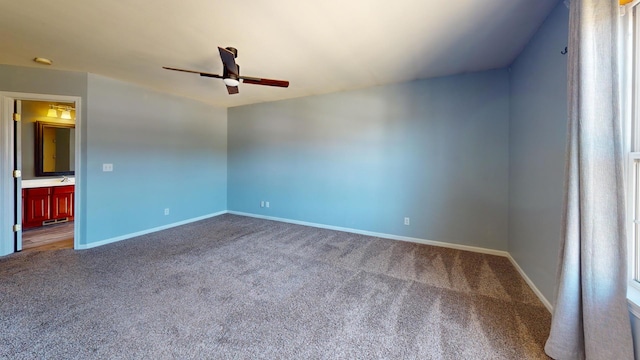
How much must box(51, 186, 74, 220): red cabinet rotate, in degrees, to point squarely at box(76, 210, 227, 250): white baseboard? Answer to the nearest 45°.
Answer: approximately 45° to its left

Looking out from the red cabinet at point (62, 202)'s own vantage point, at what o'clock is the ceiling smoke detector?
The ceiling smoke detector is roughly at 12 o'clock from the red cabinet.

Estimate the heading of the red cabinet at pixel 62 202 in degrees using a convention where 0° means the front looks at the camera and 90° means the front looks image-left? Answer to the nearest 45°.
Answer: approximately 0°
